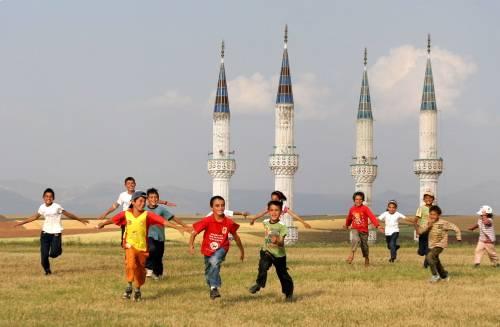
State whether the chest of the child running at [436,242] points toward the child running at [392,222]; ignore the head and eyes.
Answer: no

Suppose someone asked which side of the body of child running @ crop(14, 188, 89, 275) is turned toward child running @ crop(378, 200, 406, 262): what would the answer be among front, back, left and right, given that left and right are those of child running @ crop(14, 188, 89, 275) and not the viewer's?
left

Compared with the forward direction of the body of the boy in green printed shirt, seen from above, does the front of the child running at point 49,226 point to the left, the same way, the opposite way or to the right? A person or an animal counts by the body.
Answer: the same way

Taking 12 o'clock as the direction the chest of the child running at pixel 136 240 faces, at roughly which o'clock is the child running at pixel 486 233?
the child running at pixel 486 233 is roughly at 8 o'clock from the child running at pixel 136 240.

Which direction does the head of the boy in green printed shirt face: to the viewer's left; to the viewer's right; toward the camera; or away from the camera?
toward the camera

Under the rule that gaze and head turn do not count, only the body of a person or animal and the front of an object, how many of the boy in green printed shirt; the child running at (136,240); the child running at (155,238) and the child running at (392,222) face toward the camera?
4

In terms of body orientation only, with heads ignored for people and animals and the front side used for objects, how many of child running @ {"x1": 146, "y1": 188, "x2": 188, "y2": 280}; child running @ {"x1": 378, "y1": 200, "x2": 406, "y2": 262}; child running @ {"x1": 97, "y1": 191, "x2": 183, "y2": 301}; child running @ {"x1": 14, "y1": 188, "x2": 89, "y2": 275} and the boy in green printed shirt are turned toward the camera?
5

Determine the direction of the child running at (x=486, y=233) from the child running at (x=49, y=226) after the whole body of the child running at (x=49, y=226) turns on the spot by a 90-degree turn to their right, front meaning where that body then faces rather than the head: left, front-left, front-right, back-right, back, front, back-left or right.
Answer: back

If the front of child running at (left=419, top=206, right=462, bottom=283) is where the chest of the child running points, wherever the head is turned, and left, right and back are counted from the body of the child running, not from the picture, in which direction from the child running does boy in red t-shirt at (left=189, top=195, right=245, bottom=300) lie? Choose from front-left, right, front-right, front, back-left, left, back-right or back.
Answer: front

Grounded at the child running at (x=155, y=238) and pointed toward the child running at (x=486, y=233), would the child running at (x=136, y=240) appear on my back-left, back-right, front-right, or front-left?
back-right

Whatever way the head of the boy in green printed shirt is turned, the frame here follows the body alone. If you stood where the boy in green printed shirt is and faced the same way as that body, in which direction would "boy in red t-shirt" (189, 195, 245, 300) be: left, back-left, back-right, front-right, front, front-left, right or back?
right

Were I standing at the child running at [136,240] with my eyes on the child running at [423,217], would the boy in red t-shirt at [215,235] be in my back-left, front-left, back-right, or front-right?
front-right

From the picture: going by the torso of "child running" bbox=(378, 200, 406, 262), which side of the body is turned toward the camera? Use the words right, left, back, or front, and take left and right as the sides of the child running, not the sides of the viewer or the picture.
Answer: front

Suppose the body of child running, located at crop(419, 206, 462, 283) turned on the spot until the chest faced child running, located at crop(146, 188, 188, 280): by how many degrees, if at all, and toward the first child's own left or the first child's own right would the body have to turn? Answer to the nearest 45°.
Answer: approximately 45° to the first child's own right

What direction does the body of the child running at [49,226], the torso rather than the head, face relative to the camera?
toward the camera

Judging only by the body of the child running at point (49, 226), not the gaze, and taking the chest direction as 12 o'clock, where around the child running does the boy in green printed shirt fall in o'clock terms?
The boy in green printed shirt is roughly at 11 o'clock from the child running.

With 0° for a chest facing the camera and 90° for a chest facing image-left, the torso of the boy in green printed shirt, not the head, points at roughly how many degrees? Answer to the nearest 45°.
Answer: approximately 0°

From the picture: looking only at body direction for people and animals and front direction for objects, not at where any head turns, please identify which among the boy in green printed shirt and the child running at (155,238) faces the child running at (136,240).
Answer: the child running at (155,238)
